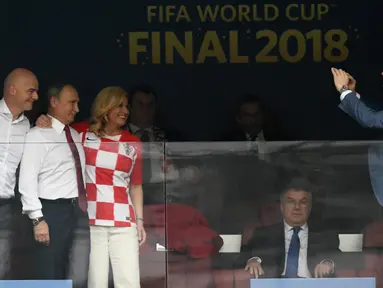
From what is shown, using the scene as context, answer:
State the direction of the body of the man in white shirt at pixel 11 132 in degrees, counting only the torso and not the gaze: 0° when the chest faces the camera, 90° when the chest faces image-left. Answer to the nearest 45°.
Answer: approximately 315°

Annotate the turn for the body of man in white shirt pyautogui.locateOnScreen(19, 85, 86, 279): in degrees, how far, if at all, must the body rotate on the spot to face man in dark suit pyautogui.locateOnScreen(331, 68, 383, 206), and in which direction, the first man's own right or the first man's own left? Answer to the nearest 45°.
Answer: approximately 45° to the first man's own left

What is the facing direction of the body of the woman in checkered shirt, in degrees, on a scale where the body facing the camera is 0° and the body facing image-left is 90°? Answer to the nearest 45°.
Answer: approximately 0°

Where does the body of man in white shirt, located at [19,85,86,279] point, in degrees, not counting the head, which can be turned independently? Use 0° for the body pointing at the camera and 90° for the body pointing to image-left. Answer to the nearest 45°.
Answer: approximately 315°

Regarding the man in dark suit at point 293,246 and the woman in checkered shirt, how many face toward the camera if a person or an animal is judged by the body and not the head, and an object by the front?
2

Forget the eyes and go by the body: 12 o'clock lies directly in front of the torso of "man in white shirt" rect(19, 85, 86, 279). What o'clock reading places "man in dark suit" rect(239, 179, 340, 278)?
The man in dark suit is roughly at 11 o'clock from the man in white shirt.
